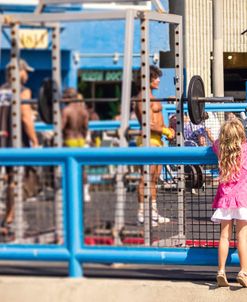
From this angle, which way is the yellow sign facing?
toward the camera

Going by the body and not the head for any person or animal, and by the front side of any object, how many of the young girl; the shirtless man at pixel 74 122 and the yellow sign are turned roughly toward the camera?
1

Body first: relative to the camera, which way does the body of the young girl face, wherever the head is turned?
away from the camera

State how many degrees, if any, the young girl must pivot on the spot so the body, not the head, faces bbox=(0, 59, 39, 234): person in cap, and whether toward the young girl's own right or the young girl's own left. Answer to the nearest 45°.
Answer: approximately 90° to the young girl's own left

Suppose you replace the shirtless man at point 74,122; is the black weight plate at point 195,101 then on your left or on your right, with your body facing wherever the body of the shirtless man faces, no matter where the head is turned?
on your right

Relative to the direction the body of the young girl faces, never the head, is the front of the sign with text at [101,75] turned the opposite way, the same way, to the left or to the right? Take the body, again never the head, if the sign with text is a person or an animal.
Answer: the opposite way

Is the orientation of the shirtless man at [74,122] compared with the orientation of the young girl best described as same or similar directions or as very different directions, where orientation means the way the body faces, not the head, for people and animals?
same or similar directions

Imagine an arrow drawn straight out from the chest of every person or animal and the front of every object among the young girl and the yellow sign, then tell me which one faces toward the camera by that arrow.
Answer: the yellow sign

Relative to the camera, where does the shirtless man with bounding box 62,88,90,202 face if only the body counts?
away from the camera

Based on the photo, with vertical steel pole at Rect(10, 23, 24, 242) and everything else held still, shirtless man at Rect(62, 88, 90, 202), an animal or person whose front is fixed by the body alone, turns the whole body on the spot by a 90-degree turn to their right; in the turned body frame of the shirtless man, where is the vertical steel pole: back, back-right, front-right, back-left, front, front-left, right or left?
back

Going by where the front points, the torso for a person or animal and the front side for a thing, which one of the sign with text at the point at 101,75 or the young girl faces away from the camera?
the young girl

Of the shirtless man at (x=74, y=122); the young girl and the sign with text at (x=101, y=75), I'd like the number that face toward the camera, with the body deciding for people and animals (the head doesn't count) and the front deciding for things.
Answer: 1

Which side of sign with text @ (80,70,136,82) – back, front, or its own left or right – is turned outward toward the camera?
front

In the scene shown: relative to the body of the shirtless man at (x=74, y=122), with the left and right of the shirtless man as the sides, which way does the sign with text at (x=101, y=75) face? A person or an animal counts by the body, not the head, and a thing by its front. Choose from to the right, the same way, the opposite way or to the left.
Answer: the opposite way

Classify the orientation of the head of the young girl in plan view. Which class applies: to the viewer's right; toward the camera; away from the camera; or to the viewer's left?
away from the camera
